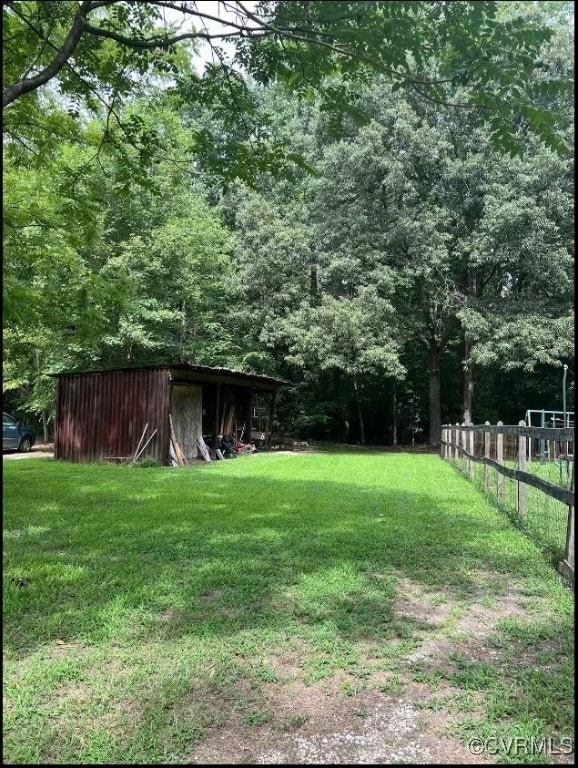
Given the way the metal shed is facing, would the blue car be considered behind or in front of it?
behind

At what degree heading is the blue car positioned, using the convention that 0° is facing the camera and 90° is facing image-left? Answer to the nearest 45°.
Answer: approximately 270°

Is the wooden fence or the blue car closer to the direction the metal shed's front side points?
the wooden fence
